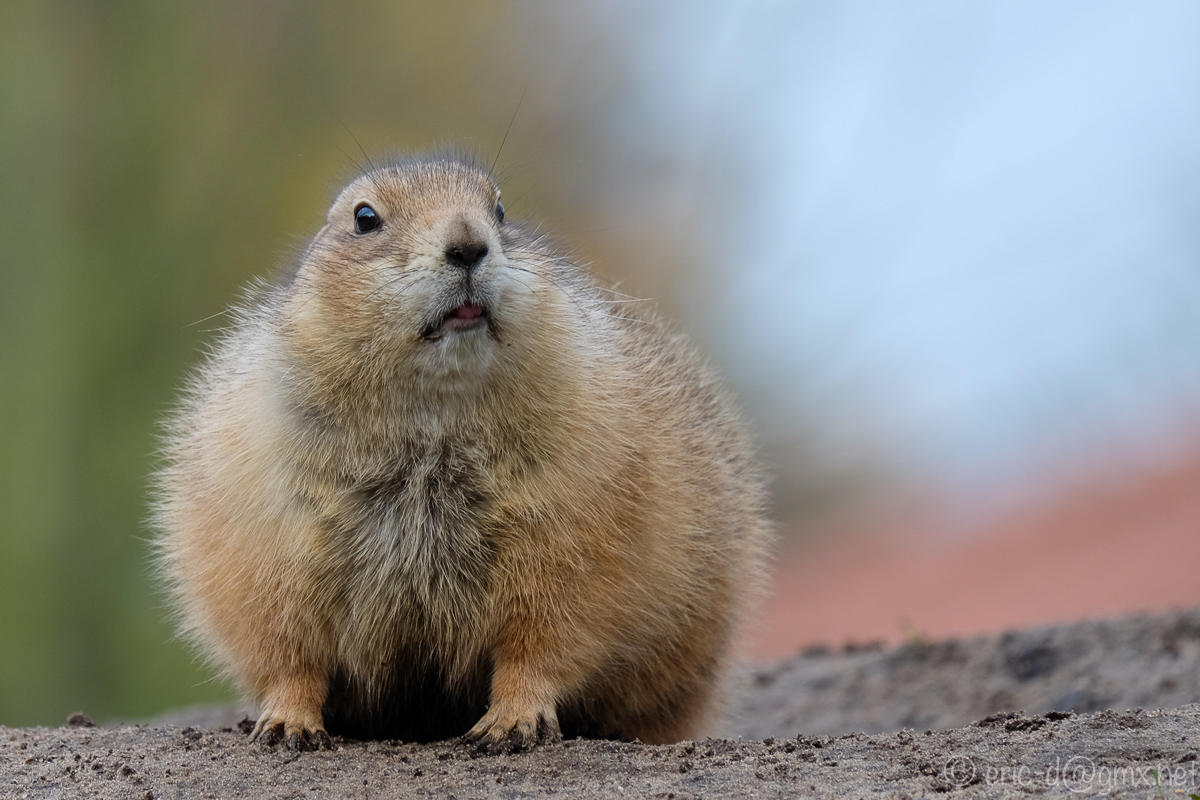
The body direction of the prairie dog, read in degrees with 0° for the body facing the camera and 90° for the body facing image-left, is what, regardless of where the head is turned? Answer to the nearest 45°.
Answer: approximately 0°
